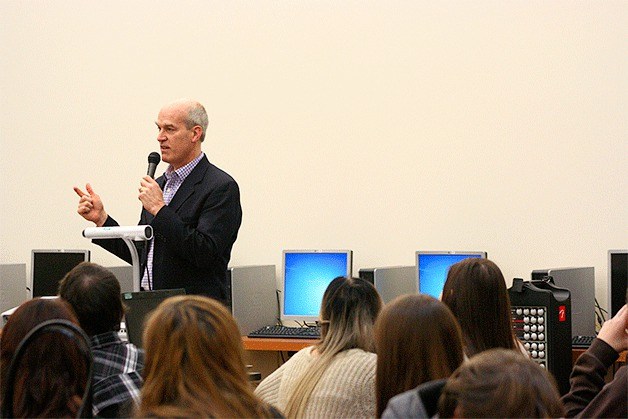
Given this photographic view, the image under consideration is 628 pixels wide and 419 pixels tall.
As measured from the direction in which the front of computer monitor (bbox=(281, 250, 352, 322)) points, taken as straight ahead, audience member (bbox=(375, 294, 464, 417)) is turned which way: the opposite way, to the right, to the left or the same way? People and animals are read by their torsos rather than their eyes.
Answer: the opposite way

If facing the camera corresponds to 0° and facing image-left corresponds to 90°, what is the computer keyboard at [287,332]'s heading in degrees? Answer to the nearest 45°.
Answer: approximately 0°

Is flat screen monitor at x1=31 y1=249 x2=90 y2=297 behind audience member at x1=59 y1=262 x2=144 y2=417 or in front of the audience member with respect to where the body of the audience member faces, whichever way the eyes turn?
in front

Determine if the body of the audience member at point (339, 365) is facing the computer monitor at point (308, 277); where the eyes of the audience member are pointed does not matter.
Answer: yes

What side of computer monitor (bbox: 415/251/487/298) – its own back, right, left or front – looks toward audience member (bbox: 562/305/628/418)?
front

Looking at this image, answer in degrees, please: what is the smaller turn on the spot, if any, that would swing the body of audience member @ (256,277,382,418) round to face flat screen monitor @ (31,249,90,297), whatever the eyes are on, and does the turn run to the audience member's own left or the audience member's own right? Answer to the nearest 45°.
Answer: approximately 45° to the audience member's own left

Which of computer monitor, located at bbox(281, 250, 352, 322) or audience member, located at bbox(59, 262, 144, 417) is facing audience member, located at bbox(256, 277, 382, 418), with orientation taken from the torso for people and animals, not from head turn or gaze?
the computer monitor

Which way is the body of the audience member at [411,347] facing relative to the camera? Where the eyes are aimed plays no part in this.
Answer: away from the camera

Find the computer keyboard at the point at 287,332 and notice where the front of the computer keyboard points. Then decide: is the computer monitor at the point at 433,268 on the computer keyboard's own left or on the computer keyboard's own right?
on the computer keyboard's own left

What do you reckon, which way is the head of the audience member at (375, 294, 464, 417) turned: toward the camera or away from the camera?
away from the camera

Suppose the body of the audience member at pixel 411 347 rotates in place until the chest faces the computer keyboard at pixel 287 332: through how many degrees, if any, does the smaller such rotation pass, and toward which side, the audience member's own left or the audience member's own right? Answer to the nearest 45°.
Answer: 0° — they already face it

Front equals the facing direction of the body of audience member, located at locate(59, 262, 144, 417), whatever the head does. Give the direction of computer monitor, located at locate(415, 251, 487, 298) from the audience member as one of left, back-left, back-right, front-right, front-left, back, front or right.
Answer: front-right

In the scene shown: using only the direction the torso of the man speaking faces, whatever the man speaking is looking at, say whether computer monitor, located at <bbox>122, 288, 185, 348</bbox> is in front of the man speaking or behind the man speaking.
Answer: in front

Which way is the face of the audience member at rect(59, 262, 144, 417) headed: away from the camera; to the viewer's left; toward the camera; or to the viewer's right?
away from the camera

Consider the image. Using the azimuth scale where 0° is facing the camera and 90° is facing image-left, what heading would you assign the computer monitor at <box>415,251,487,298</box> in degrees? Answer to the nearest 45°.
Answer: approximately 0°

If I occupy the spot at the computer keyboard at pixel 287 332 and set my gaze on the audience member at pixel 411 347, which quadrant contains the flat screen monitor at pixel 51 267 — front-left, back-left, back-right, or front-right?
back-right

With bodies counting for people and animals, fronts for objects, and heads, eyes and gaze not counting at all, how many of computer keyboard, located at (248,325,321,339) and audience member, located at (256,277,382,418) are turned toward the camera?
1
